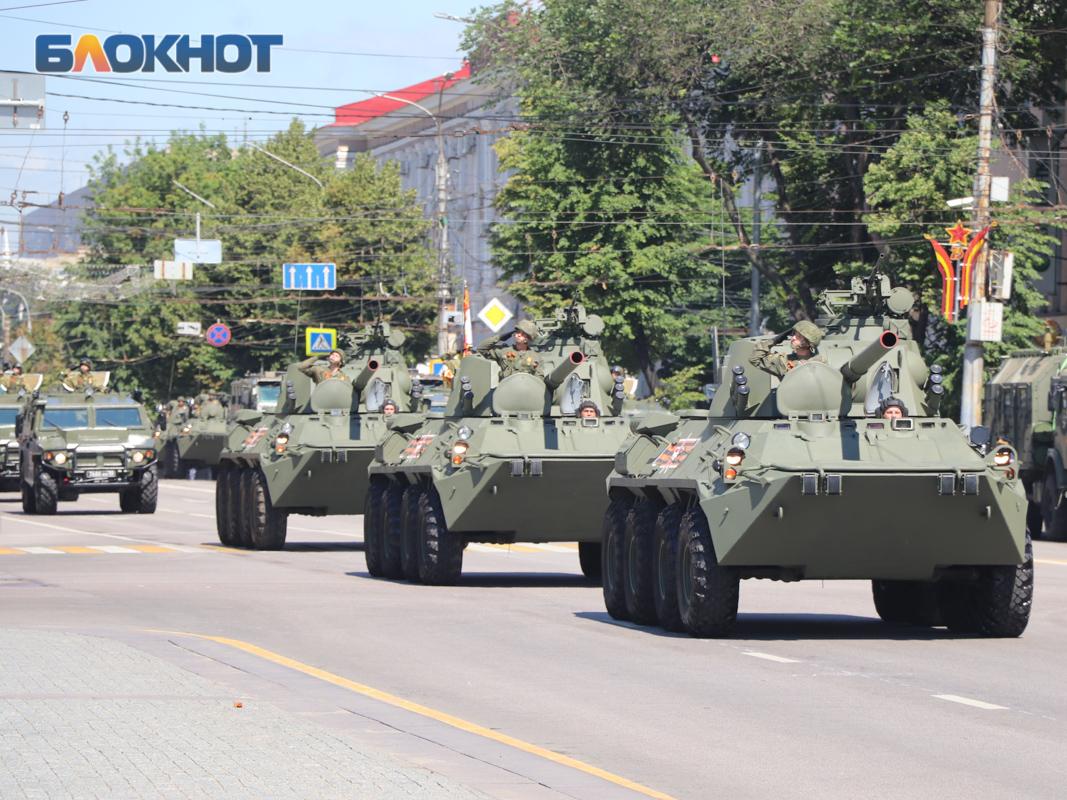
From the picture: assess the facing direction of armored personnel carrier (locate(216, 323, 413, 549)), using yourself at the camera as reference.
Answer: facing the viewer

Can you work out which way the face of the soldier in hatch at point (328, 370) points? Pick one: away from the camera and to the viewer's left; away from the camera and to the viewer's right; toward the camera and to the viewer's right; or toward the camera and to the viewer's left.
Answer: toward the camera and to the viewer's left

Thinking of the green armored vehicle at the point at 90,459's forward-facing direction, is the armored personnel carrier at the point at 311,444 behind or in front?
in front

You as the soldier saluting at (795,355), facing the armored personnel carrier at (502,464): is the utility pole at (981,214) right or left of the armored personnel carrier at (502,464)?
right

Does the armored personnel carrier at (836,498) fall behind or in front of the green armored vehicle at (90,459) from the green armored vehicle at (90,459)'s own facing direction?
in front

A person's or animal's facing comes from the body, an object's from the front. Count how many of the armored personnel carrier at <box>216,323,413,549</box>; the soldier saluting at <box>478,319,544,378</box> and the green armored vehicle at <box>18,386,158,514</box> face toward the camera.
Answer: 3

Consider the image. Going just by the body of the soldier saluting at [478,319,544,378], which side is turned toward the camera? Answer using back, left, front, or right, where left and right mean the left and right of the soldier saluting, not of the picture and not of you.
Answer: front

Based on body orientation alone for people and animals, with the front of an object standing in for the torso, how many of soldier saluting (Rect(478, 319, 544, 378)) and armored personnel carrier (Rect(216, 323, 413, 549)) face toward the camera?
2

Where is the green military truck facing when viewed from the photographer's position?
facing the viewer and to the right of the viewer

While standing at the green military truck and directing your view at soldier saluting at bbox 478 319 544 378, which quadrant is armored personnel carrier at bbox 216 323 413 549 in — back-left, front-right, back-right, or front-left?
front-right

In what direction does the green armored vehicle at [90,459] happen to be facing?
toward the camera

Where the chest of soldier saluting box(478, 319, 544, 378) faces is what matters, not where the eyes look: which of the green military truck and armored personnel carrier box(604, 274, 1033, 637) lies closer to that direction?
the armored personnel carrier
